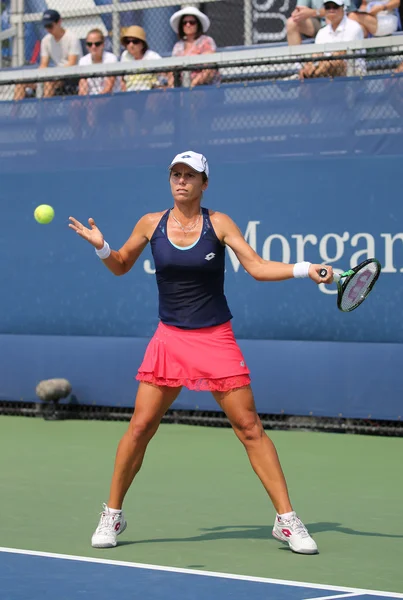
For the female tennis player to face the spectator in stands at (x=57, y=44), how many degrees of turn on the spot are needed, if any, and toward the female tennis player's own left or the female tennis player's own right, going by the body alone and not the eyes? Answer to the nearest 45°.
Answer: approximately 180°

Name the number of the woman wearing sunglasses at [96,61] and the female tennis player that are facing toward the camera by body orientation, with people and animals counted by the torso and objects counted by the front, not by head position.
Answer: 2

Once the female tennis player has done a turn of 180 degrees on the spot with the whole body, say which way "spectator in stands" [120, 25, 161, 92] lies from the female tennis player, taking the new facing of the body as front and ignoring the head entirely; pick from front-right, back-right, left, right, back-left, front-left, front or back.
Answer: front

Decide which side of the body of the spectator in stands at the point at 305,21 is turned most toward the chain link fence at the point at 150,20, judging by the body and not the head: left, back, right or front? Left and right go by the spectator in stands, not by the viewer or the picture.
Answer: right

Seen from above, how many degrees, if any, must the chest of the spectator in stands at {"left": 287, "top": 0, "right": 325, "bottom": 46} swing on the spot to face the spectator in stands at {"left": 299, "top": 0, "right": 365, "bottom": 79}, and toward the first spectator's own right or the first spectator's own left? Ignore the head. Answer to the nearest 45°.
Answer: approximately 90° to the first spectator's own left

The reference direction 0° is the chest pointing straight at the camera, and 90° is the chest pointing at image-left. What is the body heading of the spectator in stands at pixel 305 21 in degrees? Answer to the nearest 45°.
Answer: approximately 45°

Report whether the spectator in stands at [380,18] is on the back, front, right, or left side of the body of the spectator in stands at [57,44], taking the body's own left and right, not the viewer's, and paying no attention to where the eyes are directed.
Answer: left
